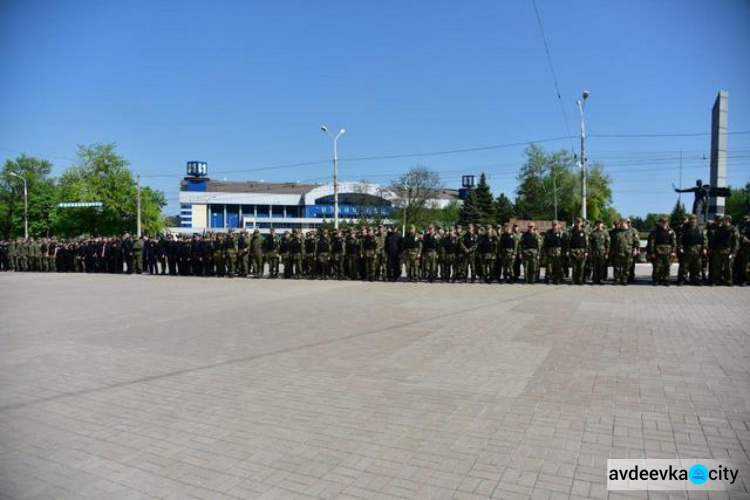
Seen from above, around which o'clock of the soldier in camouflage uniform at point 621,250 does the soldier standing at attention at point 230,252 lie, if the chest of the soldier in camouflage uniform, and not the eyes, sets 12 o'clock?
The soldier standing at attention is roughly at 3 o'clock from the soldier in camouflage uniform.

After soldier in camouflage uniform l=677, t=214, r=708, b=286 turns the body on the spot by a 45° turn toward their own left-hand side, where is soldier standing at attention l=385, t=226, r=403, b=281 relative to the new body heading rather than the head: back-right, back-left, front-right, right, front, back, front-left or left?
back-right

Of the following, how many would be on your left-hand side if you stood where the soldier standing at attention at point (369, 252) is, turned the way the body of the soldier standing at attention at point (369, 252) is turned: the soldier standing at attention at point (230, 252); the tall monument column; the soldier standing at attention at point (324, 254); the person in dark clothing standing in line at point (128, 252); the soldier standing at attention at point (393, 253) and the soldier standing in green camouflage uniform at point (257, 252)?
2

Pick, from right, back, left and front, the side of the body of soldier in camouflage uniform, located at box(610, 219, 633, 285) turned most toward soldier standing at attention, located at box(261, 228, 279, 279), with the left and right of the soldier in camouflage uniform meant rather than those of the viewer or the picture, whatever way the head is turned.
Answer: right

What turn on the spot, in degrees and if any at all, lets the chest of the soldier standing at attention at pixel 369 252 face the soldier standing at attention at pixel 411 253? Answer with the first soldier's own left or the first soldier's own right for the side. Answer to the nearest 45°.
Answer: approximately 90° to the first soldier's own left

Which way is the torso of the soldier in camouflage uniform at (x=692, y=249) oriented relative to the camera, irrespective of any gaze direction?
toward the camera

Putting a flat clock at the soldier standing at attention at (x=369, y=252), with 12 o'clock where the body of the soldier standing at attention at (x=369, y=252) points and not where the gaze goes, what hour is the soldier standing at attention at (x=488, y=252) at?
the soldier standing at attention at (x=488, y=252) is roughly at 10 o'clock from the soldier standing at attention at (x=369, y=252).

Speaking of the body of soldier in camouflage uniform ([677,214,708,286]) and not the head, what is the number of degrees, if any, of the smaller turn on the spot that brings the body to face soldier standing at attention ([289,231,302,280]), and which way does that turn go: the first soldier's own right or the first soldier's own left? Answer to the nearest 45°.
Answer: approximately 90° to the first soldier's own right

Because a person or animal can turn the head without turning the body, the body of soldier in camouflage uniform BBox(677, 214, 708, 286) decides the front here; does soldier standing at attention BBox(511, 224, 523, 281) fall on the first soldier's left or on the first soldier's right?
on the first soldier's right

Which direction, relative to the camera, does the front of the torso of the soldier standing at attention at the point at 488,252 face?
toward the camera

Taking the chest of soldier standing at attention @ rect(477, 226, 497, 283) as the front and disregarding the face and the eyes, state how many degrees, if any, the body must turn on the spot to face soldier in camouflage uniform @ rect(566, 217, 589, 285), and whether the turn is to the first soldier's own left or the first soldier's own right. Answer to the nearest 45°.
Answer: approximately 90° to the first soldier's own left
